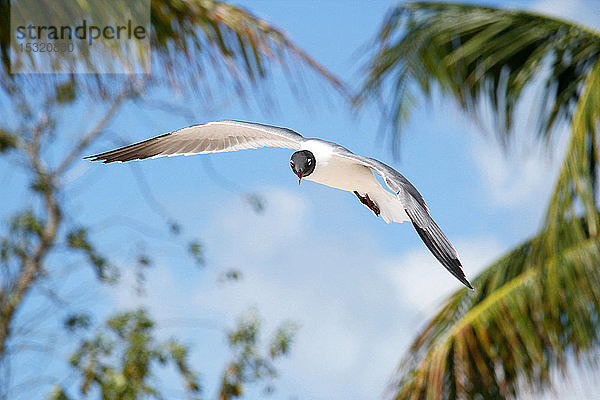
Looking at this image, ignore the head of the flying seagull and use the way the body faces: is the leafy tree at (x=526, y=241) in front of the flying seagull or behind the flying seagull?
behind

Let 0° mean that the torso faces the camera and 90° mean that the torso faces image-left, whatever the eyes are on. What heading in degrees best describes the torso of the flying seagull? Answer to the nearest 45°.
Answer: approximately 45°
